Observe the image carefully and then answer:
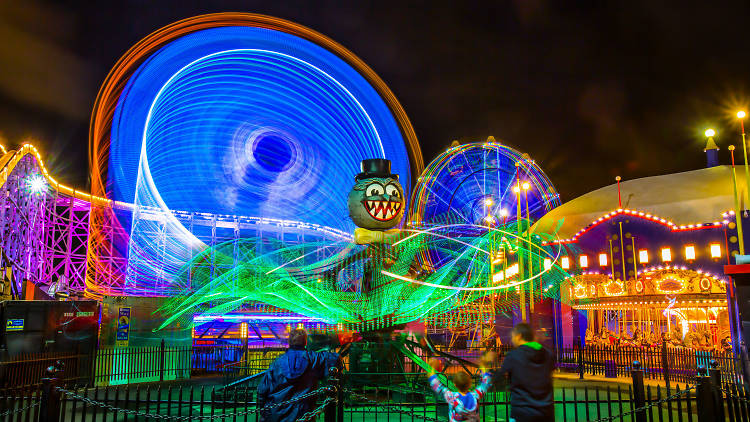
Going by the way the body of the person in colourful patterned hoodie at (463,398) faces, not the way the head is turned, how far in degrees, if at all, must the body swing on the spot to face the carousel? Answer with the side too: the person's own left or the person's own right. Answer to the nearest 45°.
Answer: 0° — they already face it

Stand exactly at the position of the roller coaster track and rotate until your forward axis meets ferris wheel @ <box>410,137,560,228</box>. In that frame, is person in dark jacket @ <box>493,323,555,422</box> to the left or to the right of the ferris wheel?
right

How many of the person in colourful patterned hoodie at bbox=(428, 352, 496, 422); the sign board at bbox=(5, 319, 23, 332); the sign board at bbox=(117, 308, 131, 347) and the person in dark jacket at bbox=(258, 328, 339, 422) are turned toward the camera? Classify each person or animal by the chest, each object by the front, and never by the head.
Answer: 2

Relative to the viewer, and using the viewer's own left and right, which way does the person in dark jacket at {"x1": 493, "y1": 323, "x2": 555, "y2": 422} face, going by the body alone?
facing away from the viewer and to the left of the viewer

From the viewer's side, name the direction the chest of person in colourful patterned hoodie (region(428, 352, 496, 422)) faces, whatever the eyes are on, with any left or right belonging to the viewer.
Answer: facing away from the viewer

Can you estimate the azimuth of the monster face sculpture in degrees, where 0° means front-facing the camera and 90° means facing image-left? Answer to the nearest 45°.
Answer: approximately 315°

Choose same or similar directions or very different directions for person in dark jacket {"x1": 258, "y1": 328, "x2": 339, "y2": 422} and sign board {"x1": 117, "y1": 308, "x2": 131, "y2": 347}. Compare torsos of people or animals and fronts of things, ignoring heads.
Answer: very different directions

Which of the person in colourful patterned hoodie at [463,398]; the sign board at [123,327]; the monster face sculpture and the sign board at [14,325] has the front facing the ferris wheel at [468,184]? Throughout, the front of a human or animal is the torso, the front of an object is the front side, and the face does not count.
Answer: the person in colourful patterned hoodie

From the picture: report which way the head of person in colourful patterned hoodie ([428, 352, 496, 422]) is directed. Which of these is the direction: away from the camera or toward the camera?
away from the camera

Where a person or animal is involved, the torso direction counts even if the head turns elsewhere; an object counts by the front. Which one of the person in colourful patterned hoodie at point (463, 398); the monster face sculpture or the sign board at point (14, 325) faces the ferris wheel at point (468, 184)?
the person in colourful patterned hoodie

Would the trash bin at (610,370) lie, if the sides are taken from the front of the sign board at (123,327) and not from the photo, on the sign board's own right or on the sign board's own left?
on the sign board's own left
